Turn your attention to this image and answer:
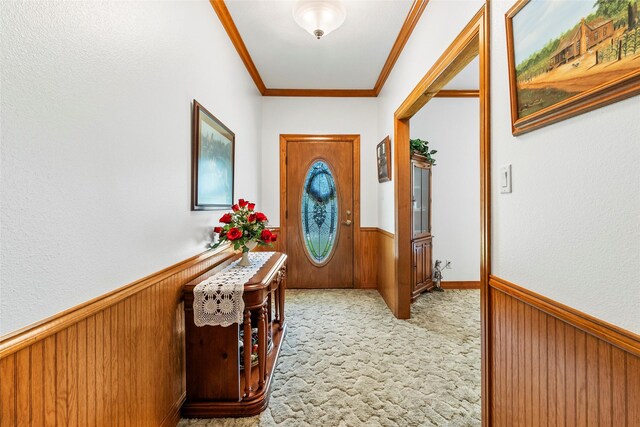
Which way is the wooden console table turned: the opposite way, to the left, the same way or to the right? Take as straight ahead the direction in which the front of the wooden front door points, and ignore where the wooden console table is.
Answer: to the left

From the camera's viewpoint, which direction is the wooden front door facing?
toward the camera

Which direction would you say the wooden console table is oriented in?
to the viewer's right

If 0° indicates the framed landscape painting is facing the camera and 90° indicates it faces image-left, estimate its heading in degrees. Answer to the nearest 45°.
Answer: approximately 45°

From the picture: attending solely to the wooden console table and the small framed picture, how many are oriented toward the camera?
0

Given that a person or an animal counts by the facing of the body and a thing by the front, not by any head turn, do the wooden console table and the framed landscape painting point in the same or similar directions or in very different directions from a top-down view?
very different directions

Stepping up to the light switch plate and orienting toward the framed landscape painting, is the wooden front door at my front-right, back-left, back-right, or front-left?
back-right

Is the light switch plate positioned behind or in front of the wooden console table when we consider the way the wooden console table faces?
in front

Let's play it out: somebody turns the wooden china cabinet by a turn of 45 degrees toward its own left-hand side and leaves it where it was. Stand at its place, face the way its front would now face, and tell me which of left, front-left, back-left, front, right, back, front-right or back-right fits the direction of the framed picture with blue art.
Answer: back-right

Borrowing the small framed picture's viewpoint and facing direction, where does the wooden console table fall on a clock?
The wooden console table is roughly at 10 o'clock from the small framed picture.

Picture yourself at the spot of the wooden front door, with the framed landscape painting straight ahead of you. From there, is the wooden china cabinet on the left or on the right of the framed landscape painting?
left

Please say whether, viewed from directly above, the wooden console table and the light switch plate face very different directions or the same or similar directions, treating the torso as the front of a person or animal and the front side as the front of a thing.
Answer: very different directions

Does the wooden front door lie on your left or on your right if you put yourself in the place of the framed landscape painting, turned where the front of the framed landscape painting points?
on your right
